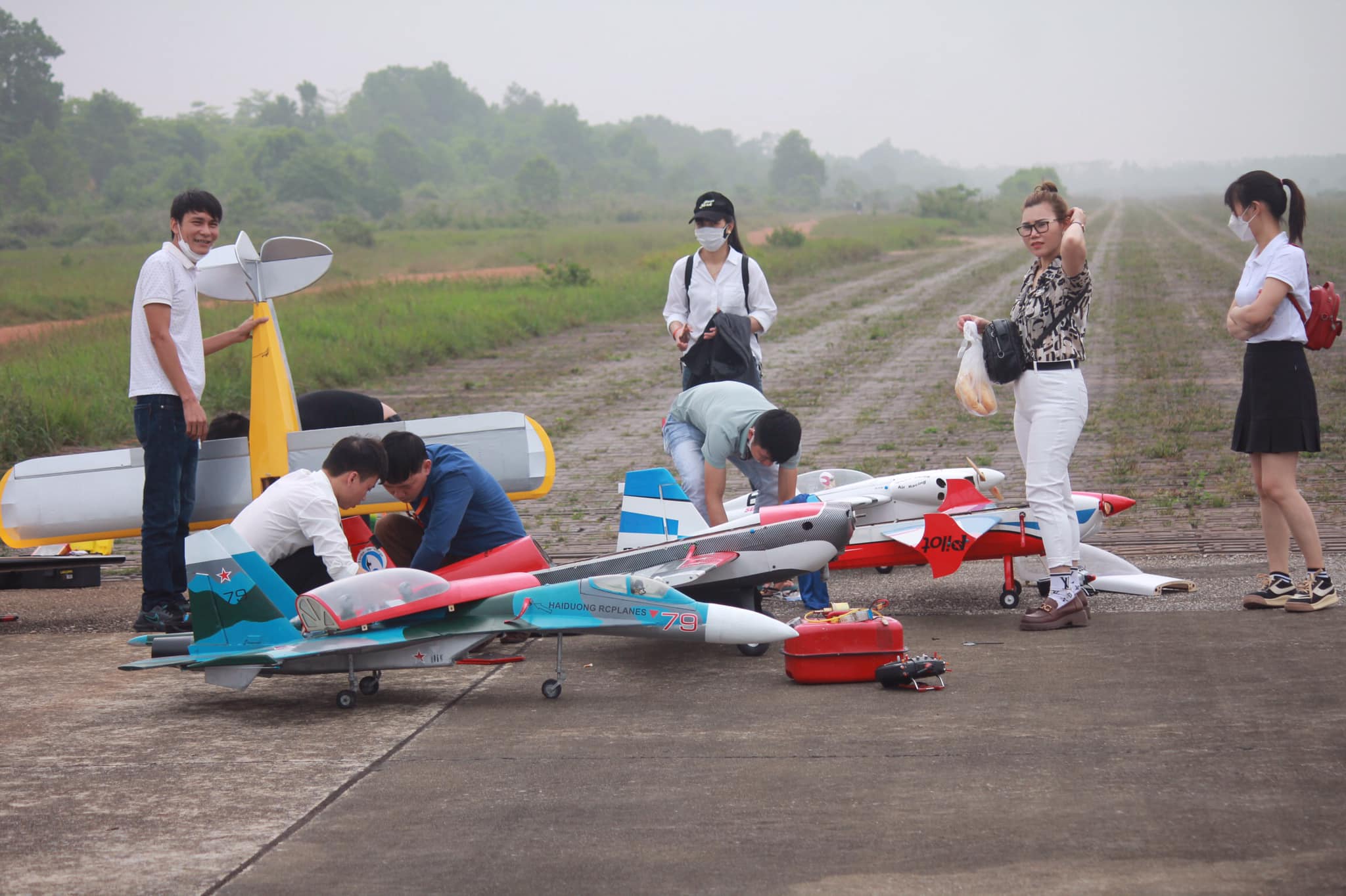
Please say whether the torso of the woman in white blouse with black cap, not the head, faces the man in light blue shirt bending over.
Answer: yes

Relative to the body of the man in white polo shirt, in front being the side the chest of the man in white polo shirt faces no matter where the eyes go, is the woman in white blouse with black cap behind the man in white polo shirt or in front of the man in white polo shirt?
in front

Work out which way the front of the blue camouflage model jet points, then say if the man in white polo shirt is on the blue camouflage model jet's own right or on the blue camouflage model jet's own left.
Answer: on the blue camouflage model jet's own left

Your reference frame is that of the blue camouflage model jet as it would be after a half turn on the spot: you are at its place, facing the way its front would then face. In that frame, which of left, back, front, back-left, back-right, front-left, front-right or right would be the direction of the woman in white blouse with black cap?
back-right

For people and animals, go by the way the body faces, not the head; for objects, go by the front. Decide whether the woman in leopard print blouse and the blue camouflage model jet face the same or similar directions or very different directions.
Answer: very different directions

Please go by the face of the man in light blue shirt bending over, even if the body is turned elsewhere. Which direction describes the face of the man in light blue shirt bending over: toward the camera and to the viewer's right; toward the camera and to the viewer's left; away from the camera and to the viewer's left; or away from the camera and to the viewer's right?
toward the camera and to the viewer's right

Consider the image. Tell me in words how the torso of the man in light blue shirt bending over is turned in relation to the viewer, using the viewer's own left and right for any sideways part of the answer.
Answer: facing the viewer and to the right of the viewer

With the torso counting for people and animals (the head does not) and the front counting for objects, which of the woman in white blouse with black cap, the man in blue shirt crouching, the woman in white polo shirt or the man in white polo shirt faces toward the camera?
the woman in white blouse with black cap

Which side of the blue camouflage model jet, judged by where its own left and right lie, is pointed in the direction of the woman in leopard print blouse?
front

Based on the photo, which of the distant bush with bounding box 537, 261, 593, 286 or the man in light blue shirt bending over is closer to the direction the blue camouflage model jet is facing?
the man in light blue shirt bending over

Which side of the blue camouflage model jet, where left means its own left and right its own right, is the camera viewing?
right

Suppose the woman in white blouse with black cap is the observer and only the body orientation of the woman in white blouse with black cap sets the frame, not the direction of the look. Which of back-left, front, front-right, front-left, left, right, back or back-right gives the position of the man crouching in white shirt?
front-right
